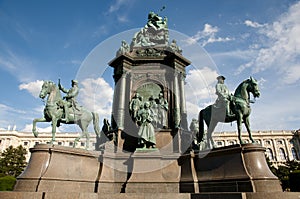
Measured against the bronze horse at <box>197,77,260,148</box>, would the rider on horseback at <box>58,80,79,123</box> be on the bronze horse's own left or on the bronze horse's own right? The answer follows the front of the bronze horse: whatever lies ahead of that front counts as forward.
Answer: on the bronze horse's own right

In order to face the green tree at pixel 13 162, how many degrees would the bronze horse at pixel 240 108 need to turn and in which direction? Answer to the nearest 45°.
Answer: approximately 180°

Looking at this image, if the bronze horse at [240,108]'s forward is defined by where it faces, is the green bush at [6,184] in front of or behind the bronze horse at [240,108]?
behind

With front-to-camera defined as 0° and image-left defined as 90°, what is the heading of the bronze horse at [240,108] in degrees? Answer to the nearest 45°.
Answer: approximately 315°
